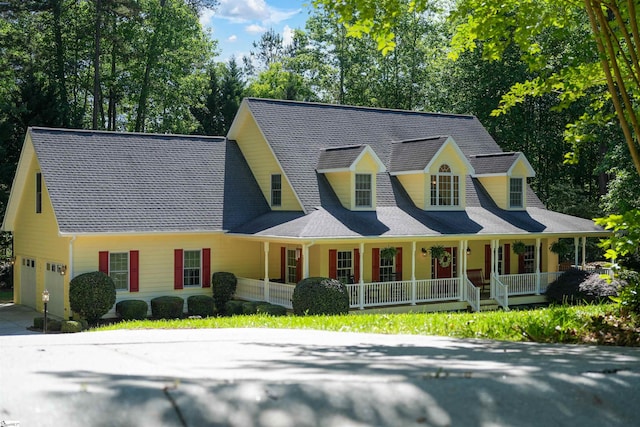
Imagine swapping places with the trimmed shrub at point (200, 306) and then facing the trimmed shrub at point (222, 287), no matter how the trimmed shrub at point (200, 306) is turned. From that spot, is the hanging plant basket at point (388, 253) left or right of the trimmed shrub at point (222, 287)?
right

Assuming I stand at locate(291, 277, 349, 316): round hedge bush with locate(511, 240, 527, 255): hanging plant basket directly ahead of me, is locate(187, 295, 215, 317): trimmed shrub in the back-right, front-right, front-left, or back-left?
back-left

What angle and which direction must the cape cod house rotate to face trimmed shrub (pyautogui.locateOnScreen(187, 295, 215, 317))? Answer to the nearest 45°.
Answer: approximately 90° to its right

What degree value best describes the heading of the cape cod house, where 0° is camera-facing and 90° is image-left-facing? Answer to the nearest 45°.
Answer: approximately 315°

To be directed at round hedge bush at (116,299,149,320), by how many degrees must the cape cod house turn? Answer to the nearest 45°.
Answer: approximately 90° to its right

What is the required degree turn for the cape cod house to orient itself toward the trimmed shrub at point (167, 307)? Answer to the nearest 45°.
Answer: approximately 90° to its right

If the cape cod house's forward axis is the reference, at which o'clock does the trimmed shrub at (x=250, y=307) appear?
The trimmed shrub is roughly at 2 o'clock from the cape cod house.
